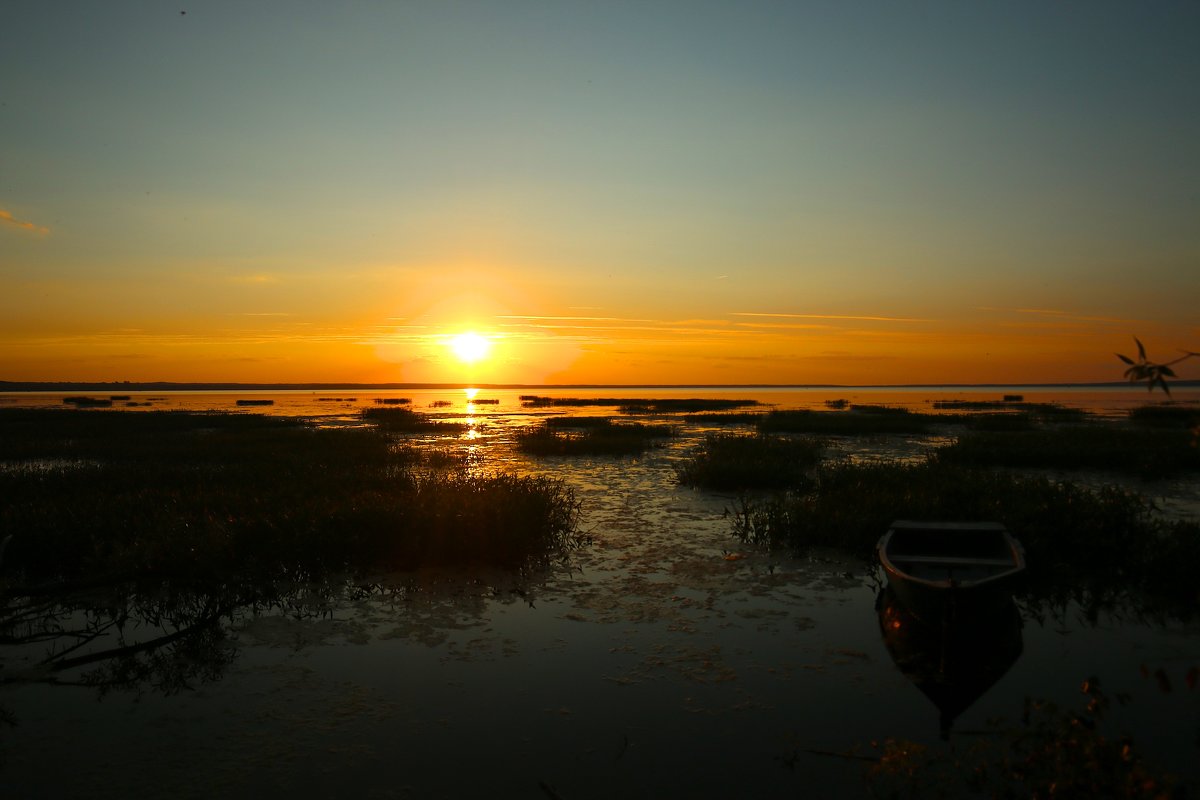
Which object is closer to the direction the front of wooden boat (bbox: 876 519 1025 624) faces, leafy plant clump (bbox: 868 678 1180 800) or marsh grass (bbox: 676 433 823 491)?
the leafy plant clump

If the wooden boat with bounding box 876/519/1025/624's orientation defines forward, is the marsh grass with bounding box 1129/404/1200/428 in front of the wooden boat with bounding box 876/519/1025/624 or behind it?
behind

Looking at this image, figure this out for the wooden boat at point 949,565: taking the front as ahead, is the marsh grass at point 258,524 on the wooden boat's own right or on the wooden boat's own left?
on the wooden boat's own right

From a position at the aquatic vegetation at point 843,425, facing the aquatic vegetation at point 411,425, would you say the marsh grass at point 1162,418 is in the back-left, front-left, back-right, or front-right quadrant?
back-right

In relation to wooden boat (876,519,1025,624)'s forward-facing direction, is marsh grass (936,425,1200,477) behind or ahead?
behind

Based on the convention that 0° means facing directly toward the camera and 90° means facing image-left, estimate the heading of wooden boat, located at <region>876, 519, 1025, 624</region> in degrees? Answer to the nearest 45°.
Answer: approximately 0°

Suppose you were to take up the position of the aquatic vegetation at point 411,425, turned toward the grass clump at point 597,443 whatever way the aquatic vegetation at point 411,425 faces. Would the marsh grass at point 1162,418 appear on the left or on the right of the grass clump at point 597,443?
left

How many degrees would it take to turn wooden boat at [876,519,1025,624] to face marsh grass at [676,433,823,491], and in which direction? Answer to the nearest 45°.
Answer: approximately 135° to its right

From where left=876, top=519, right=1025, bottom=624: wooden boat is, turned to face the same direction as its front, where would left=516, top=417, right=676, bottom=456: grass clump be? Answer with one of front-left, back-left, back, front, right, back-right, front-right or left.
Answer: back-right

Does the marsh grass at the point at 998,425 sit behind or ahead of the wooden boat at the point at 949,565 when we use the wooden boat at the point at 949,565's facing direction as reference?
behind

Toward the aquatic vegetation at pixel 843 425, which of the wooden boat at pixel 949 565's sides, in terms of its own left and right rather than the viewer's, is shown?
back

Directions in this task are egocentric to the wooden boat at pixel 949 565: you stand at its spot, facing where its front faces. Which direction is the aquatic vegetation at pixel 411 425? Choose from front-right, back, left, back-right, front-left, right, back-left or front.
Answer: back-right

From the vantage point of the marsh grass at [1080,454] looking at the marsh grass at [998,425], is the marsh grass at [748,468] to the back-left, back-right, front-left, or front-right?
back-left

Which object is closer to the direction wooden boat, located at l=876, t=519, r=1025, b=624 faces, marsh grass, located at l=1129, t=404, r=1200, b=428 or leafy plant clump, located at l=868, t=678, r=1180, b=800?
the leafy plant clump

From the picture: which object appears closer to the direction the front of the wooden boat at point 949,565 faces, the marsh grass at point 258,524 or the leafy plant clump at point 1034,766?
the leafy plant clump
